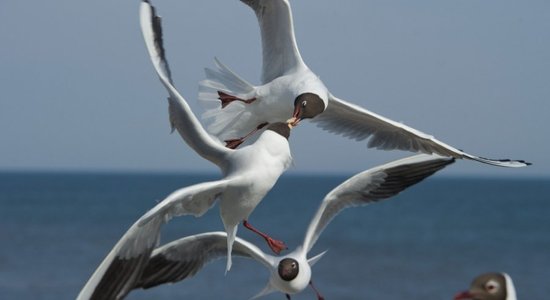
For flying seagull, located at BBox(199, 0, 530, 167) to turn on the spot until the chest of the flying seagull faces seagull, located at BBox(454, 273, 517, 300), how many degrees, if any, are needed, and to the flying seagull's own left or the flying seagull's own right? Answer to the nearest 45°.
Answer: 0° — it already faces it

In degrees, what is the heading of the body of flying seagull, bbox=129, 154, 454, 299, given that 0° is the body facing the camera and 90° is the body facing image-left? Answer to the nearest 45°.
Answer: approximately 0°

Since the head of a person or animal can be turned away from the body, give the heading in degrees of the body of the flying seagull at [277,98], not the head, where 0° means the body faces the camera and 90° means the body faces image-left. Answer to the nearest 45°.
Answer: approximately 315°
